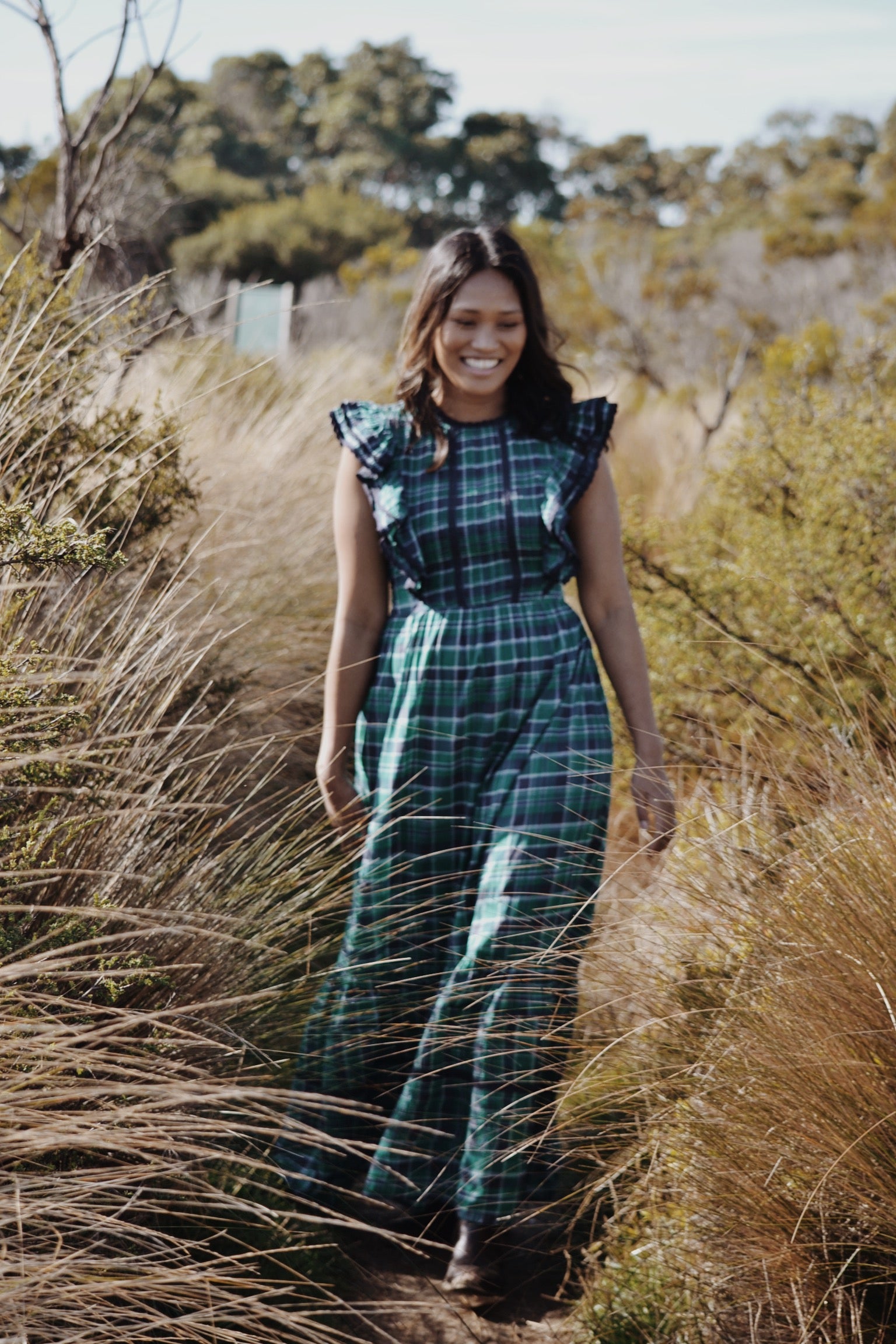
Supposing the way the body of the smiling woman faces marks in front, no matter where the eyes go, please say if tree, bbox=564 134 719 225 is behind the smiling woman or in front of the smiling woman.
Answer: behind

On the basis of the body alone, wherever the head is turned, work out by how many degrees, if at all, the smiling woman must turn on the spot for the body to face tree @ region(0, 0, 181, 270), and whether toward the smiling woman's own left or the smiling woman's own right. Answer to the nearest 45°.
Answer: approximately 135° to the smiling woman's own right

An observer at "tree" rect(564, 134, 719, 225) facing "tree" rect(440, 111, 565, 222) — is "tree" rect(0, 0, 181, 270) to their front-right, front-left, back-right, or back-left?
front-left

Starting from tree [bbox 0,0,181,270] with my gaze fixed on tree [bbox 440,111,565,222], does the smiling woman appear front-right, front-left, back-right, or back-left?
back-right

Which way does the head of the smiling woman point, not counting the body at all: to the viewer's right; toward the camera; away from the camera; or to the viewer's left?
toward the camera

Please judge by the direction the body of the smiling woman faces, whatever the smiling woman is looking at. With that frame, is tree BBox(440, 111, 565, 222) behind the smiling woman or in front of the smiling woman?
behind

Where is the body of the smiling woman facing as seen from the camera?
toward the camera

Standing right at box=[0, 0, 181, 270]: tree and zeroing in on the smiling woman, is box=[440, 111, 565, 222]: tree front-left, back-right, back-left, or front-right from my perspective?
back-left
